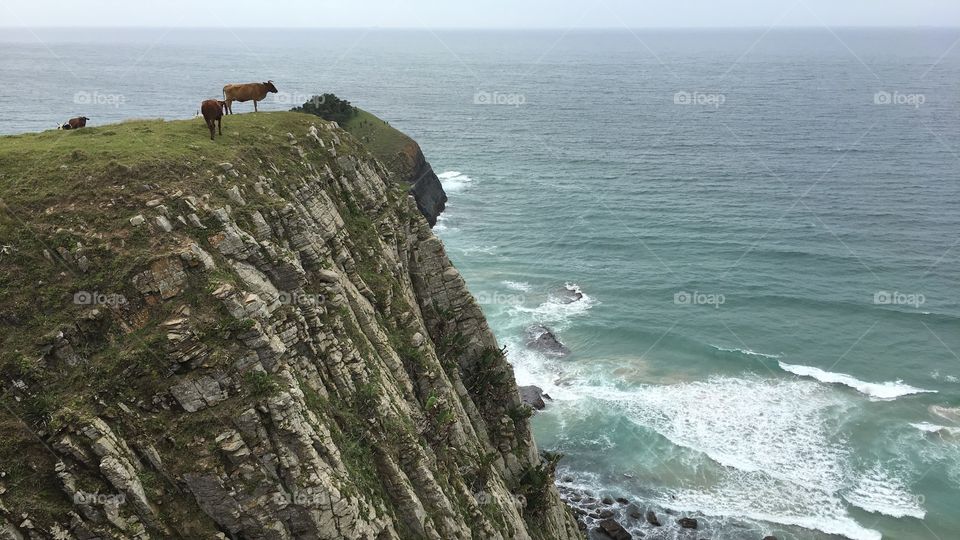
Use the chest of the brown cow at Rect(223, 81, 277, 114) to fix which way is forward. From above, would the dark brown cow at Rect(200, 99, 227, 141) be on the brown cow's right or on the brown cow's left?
on the brown cow's right

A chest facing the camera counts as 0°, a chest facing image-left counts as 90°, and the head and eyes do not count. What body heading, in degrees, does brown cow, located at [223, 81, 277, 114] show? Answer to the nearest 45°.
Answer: approximately 270°
